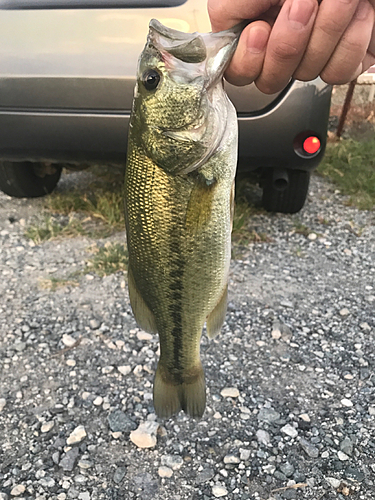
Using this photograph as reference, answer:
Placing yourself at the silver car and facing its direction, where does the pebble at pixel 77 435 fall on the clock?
The pebble is roughly at 6 o'clock from the silver car.

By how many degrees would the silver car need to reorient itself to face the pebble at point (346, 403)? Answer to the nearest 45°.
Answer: approximately 135° to its right

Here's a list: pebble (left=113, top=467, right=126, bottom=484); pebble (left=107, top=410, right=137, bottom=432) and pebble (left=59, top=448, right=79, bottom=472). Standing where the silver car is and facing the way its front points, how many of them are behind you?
3

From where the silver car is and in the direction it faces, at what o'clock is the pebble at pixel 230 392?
The pebble is roughly at 5 o'clock from the silver car.

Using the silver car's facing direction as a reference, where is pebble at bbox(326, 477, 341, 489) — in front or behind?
behind

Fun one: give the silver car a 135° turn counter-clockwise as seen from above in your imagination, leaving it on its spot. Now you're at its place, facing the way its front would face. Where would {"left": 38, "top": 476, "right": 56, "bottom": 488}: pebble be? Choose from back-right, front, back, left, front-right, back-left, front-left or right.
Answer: front-left

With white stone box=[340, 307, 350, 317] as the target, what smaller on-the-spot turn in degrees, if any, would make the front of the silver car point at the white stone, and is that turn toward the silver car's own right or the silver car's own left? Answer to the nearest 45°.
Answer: approximately 135° to the silver car's own right

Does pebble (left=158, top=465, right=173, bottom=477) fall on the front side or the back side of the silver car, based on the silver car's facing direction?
on the back side

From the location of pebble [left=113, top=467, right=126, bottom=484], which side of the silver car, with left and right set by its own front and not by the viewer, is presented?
back

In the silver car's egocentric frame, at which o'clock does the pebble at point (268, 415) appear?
The pebble is roughly at 5 o'clock from the silver car.

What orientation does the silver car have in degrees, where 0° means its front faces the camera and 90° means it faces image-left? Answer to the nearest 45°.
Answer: approximately 180°

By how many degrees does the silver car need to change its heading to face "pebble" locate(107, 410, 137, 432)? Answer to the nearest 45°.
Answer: approximately 180°

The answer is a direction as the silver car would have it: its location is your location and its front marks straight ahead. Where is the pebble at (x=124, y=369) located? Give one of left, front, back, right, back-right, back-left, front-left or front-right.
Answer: back
